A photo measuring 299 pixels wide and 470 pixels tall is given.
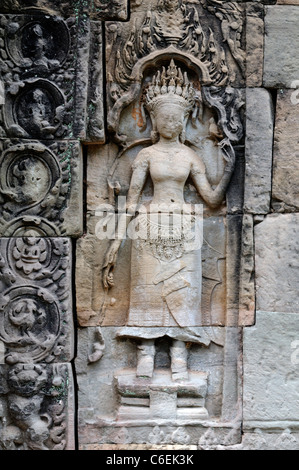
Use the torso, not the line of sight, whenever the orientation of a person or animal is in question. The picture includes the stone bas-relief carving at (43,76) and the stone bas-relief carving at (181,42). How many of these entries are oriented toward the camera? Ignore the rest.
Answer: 2

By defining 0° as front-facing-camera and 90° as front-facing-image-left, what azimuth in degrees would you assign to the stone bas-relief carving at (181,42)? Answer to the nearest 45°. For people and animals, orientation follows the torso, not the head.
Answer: approximately 0°

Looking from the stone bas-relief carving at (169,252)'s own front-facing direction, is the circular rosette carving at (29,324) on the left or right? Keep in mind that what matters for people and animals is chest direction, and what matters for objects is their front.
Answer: on its right

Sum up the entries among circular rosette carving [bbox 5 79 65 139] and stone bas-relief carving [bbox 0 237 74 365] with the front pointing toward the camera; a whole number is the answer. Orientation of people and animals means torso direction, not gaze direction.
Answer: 2

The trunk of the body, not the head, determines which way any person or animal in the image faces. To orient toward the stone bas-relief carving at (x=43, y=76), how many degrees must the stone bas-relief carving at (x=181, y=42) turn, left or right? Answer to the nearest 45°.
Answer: approximately 90° to its right
